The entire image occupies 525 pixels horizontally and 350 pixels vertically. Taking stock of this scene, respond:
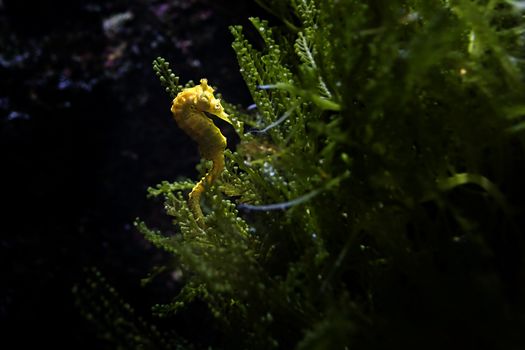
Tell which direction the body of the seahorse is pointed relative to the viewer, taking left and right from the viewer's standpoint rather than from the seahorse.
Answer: facing to the right of the viewer
